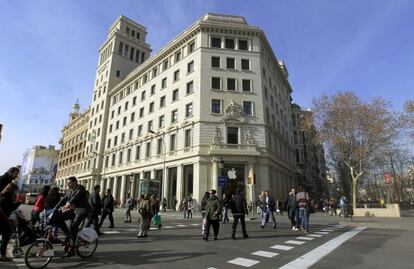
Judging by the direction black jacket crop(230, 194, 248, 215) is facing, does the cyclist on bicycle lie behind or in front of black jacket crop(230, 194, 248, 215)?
behind

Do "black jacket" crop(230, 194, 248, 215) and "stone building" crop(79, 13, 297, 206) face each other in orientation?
yes

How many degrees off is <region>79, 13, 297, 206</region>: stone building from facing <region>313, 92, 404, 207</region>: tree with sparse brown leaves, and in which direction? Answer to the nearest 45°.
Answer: approximately 45° to its left

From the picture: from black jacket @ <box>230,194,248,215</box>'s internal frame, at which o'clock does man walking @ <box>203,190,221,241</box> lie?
The man walking is roughly at 8 o'clock from the black jacket.

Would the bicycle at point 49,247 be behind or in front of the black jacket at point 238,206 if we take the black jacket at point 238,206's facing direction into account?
behind

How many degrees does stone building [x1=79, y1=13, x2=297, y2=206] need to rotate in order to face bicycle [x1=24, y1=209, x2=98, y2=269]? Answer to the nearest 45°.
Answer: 0° — it already faces it

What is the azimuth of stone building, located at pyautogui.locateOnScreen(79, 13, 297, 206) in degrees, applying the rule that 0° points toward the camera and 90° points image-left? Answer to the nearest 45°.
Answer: approximately 0°

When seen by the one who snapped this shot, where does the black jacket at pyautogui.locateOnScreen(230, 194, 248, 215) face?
facing away from the viewer

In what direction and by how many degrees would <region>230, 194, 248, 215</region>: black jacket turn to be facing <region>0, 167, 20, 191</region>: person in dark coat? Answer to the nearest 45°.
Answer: approximately 135° to its left
